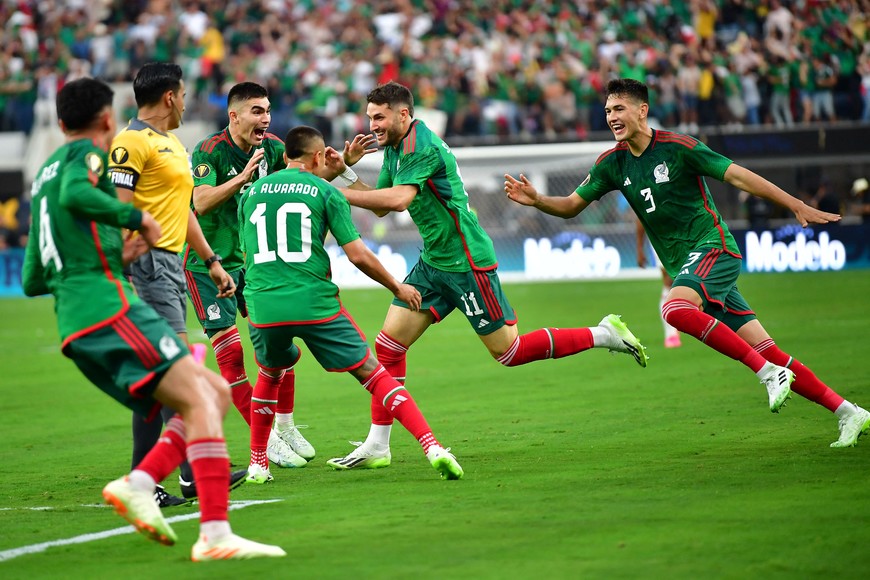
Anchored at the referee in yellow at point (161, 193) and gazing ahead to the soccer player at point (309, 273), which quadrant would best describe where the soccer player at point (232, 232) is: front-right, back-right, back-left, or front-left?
front-left

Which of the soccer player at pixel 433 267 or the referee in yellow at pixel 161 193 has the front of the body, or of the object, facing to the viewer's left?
the soccer player at pixel 433 267

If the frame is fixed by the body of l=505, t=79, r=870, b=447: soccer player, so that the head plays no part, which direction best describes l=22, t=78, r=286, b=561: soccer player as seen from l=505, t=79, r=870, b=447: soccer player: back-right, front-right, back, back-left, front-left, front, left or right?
front

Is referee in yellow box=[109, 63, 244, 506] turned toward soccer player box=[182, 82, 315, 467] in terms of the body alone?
no

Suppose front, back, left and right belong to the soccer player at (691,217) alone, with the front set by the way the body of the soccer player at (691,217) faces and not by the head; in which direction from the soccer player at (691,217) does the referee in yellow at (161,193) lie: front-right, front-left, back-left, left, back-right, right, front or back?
front

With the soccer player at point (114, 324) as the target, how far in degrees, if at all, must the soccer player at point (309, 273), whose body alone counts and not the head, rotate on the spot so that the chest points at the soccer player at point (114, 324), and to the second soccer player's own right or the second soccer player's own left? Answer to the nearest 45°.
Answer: approximately 180°

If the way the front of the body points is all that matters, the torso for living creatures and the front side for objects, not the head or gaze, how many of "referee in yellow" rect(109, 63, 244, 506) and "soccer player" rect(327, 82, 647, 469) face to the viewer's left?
1

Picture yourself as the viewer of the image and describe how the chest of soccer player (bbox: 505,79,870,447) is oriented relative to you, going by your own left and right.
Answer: facing the viewer and to the left of the viewer

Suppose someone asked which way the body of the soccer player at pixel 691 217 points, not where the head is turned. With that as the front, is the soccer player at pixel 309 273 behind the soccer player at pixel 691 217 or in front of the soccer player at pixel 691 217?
in front

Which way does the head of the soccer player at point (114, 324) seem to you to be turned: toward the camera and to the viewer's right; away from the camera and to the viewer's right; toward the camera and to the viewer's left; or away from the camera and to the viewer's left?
away from the camera and to the viewer's right

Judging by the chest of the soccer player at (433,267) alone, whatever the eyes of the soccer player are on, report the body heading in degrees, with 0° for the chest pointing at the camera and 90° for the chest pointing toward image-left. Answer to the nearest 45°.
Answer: approximately 90°

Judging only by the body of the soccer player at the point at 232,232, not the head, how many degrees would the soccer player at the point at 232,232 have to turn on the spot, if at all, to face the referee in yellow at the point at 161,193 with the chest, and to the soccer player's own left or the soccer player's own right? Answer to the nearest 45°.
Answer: approximately 45° to the soccer player's own right

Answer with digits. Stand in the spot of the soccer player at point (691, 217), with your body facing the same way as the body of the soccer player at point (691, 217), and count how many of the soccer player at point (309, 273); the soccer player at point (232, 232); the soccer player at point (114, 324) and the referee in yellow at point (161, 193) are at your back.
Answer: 0
